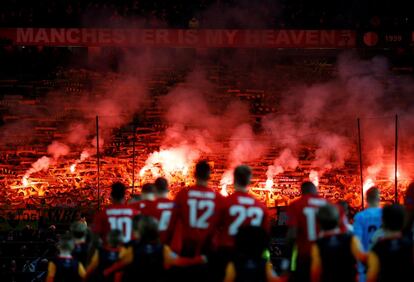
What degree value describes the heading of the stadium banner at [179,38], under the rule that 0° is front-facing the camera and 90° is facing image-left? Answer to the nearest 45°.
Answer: approximately 0°

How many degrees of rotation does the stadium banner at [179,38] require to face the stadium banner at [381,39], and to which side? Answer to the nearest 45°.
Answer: approximately 90° to its left

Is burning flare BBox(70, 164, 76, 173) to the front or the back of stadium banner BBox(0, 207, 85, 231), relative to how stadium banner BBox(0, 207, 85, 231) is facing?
to the back

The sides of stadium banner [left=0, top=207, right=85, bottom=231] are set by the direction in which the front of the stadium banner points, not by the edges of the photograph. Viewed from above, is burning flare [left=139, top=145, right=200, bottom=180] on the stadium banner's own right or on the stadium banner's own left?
on the stadium banner's own left

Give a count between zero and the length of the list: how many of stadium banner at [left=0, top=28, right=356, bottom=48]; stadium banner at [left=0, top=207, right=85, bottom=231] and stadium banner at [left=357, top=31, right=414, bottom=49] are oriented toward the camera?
3

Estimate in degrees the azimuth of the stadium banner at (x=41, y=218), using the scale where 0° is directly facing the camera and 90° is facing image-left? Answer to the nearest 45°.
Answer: approximately 0°
